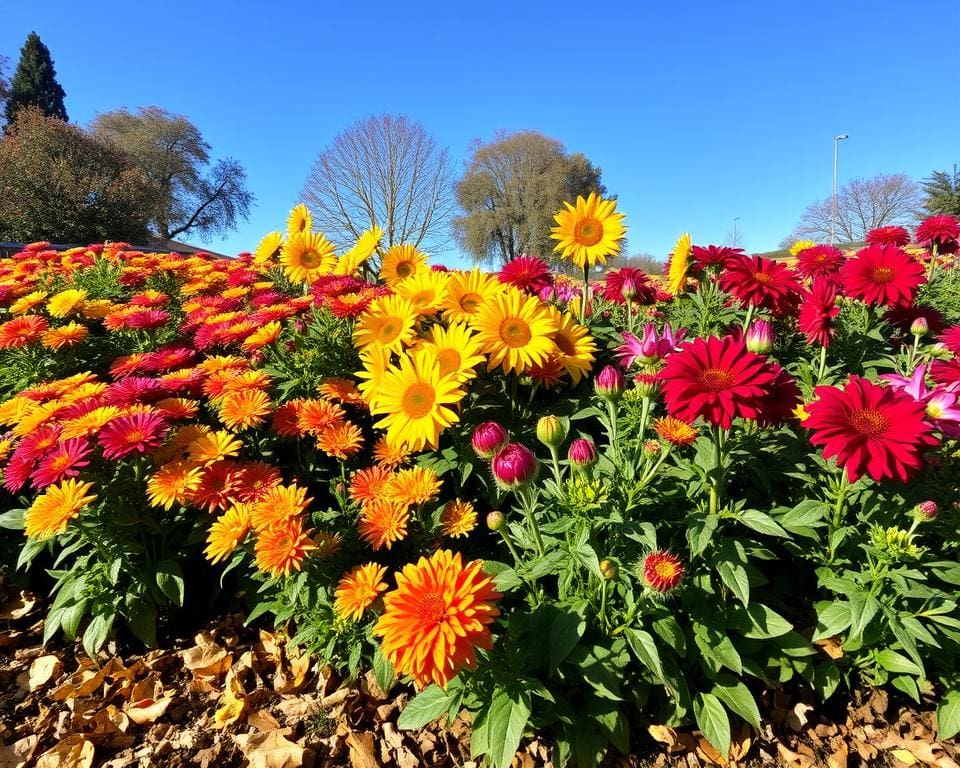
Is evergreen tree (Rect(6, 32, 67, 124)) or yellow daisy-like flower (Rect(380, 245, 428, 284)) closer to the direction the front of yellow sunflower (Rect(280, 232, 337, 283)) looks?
the yellow daisy-like flower

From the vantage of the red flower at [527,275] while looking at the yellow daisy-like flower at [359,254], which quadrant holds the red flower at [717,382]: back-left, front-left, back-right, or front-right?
back-left

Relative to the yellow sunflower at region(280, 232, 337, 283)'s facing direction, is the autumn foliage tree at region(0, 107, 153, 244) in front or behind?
behind

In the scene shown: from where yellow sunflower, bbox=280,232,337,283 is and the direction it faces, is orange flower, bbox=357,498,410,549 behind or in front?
in front

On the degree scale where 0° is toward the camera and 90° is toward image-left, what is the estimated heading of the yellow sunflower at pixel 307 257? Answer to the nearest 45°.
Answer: approximately 0°

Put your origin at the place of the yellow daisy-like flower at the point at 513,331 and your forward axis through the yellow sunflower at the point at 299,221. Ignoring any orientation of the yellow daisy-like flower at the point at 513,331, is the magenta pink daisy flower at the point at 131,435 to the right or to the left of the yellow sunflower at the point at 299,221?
left

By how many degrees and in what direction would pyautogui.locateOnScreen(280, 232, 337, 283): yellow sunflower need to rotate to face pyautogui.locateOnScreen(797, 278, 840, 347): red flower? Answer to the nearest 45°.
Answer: approximately 45° to its left

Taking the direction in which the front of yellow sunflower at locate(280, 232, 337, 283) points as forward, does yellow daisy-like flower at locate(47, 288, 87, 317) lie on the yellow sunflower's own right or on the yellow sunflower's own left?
on the yellow sunflower's own right

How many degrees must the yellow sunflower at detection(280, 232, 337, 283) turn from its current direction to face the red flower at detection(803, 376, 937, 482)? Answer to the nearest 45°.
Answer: approximately 45° to its left
